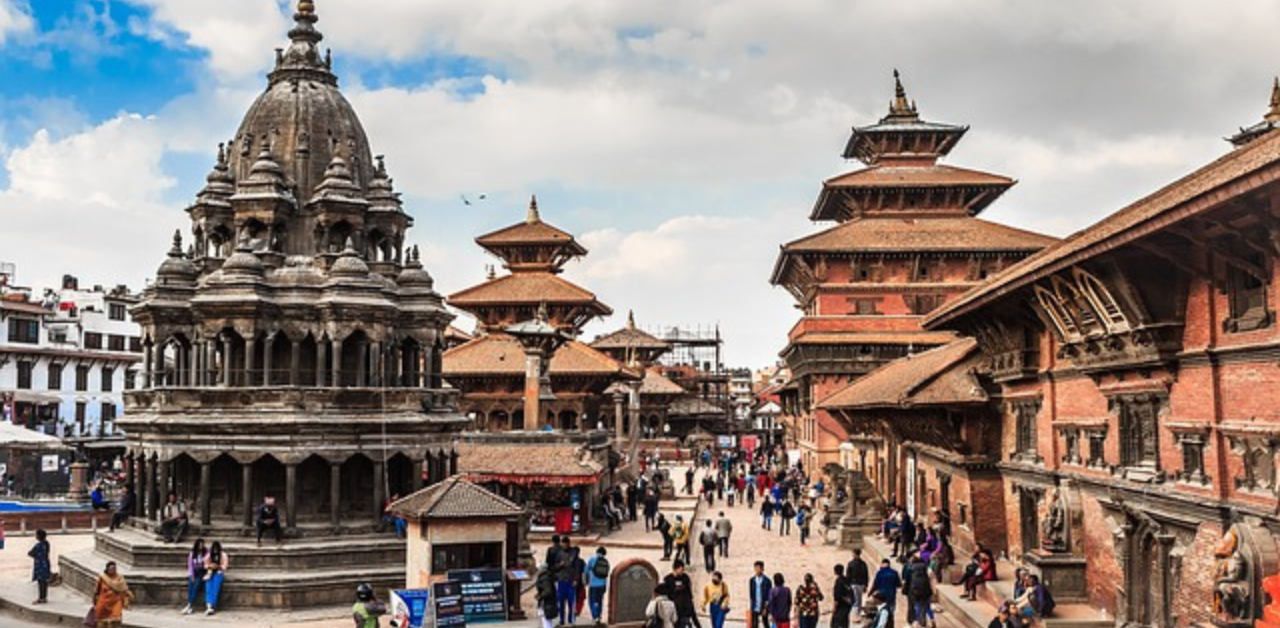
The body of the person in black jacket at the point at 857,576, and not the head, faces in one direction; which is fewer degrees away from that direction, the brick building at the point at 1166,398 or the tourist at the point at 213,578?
the tourist

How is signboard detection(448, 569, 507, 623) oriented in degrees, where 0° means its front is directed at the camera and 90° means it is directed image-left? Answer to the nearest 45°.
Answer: approximately 0°

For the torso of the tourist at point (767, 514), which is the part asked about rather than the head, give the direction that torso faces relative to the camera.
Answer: away from the camera

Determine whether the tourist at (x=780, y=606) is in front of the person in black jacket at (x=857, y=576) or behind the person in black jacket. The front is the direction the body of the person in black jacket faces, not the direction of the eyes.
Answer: behind

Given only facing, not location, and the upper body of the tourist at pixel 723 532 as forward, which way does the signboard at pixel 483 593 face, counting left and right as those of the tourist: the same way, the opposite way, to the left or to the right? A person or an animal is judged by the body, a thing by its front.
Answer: the opposite way

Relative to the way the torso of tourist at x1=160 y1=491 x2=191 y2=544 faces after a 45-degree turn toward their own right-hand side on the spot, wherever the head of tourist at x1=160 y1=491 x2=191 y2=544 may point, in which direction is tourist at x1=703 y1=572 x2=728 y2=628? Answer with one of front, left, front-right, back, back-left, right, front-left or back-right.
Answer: left

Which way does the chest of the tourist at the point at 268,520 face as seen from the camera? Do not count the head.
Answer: toward the camera

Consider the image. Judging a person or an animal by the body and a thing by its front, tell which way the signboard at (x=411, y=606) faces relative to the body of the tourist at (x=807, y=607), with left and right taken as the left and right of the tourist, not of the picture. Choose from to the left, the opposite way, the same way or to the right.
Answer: the opposite way

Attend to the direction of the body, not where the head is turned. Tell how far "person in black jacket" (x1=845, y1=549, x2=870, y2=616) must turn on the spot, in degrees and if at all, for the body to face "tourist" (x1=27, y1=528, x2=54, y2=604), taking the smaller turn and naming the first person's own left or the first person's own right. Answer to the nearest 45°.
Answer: approximately 90° to the first person's own left

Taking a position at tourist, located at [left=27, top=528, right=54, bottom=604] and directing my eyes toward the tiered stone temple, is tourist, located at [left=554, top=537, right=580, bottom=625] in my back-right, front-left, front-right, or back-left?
front-right

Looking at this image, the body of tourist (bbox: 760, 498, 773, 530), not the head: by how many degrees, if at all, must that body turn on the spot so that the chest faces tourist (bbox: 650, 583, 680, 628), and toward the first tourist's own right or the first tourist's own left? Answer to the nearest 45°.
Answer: approximately 180°
